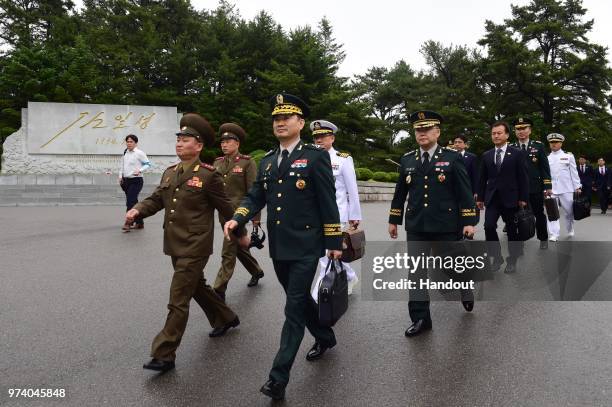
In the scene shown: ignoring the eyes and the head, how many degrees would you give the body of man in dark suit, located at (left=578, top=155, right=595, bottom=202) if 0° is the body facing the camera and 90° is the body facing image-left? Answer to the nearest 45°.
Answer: approximately 45°

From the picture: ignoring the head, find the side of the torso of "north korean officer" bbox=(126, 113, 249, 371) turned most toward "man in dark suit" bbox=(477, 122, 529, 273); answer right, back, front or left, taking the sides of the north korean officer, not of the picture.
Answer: back

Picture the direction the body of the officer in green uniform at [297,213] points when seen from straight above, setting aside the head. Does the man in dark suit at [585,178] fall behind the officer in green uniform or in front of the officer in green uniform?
behind

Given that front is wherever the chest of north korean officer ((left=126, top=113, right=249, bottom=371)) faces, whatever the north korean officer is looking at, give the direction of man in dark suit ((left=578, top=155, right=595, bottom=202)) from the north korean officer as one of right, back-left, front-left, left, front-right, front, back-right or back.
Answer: back

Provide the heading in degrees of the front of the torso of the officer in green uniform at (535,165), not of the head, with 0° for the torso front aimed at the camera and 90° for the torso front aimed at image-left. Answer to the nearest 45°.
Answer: approximately 45°

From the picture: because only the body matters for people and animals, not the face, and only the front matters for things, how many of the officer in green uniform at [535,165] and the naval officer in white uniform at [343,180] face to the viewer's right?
0

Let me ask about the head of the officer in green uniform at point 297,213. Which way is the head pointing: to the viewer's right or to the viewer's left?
to the viewer's left

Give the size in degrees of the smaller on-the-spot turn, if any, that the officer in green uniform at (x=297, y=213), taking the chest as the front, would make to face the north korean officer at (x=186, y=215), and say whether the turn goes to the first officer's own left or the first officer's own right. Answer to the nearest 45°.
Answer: approximately 90° to the first officer's own right

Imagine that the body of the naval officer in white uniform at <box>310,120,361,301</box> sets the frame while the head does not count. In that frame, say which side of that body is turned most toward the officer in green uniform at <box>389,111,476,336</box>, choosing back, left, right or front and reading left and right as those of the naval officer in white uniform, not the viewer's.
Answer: left

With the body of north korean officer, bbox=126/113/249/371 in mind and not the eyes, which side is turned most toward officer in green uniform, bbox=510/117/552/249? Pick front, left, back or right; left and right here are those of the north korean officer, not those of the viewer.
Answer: back

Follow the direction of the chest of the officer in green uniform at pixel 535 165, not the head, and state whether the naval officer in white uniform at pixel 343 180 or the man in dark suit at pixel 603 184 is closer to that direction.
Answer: the naval officer in white uniform
